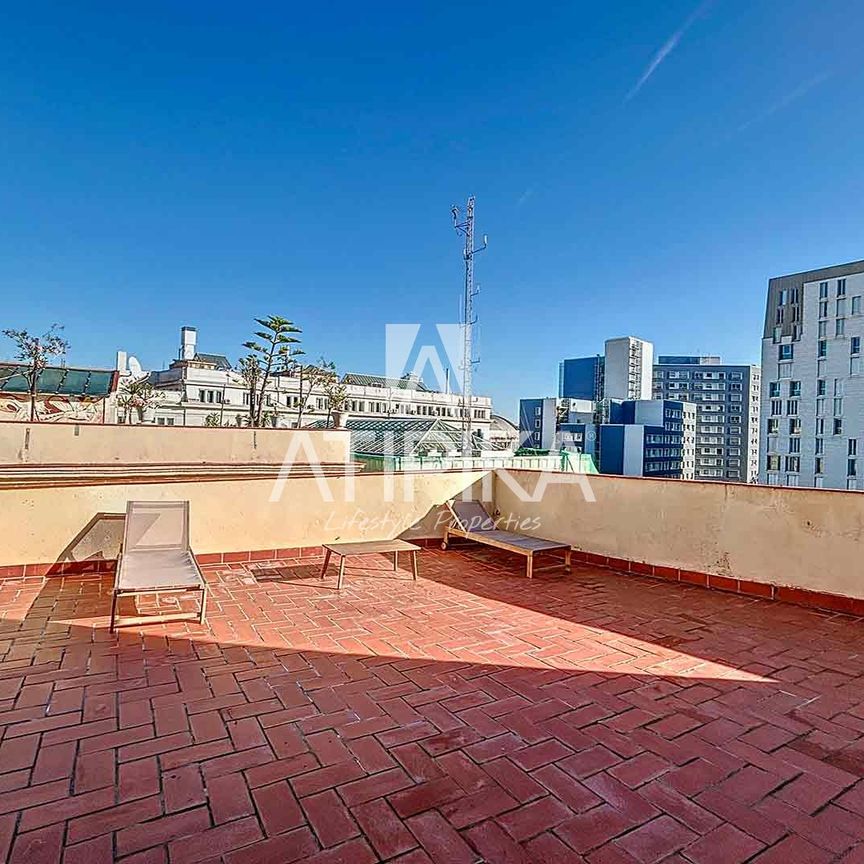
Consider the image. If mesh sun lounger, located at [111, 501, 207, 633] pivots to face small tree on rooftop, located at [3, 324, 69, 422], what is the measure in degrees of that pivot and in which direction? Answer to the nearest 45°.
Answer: approximately 180°

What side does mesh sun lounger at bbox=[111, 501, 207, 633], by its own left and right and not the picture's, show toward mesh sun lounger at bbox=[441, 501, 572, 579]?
left

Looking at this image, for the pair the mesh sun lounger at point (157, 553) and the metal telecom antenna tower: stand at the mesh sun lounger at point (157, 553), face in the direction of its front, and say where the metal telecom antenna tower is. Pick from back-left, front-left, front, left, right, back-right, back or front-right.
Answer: back-left

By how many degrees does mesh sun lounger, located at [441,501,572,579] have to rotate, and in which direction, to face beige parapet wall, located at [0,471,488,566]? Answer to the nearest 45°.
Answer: approximately 135° to its right

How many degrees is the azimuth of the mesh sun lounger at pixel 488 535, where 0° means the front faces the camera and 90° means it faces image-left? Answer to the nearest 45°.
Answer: approximately 315°

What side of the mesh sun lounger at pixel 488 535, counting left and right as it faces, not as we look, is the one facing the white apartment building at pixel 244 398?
back

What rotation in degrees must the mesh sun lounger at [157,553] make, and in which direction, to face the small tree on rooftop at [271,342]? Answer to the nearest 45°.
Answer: approximately 180°

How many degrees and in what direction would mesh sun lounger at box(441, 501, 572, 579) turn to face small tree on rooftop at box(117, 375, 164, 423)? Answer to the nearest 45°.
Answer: approximately 180°

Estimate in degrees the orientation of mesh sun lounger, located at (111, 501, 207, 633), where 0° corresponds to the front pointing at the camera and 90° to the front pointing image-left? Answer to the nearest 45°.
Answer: approximately 0°

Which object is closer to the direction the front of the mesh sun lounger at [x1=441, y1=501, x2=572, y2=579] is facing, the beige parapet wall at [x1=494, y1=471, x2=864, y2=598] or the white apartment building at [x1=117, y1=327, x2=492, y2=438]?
the beige parapet wall

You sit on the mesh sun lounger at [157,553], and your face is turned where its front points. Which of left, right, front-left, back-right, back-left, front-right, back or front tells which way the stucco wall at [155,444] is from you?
back
